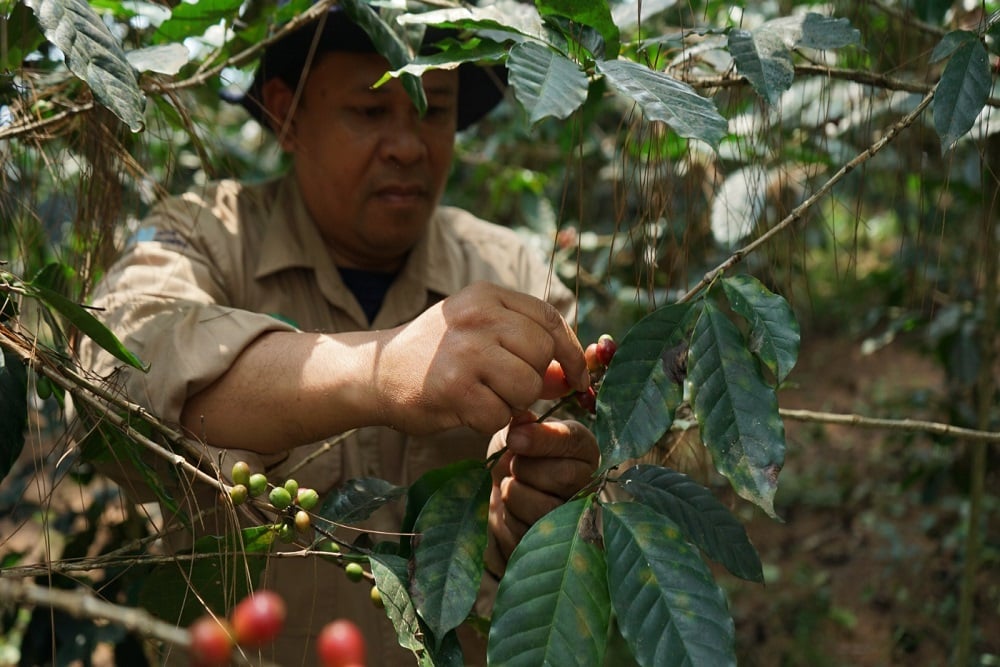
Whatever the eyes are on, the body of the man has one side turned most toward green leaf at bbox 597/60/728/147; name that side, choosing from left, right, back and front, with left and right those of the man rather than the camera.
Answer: front

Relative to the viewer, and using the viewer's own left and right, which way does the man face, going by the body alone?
facing the viewer and to the right of the viewer

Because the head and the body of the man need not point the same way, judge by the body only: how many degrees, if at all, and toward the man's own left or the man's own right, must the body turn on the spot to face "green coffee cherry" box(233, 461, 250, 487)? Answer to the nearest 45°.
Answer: approximately 45° to the man's own right

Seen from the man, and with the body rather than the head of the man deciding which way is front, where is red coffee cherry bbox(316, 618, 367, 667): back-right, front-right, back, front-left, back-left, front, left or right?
front-right
